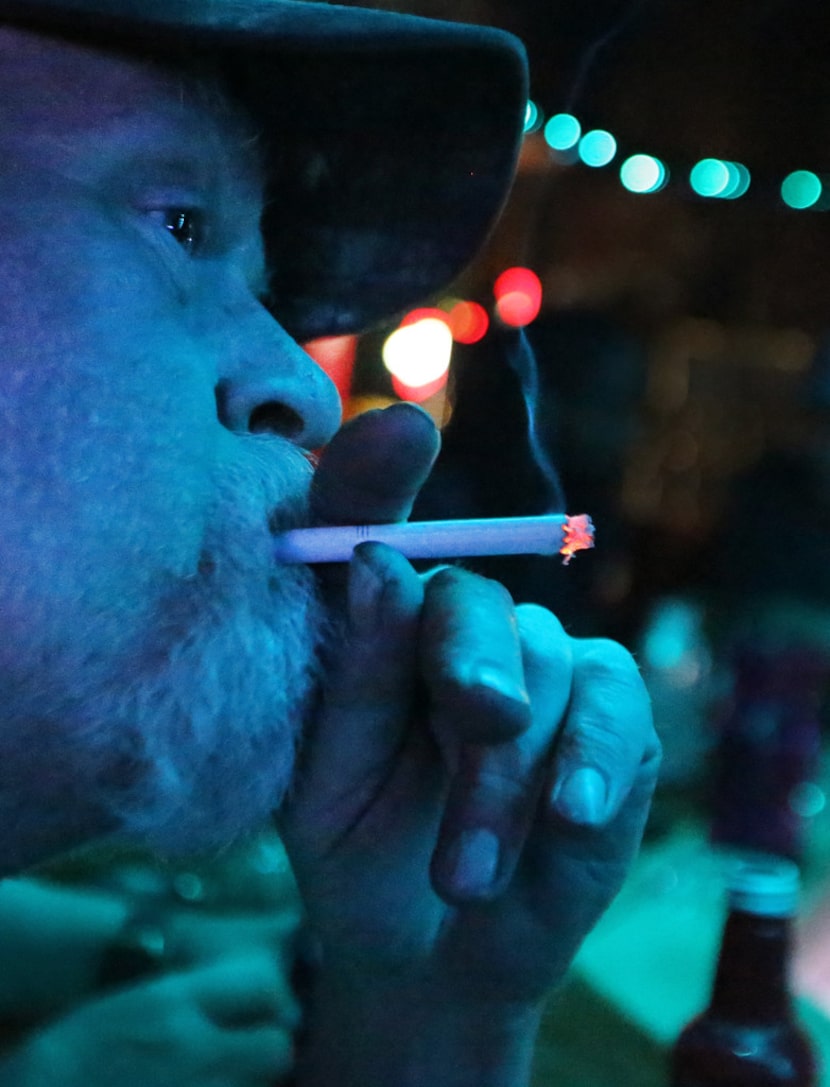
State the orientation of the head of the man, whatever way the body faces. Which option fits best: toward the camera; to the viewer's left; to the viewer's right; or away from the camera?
to the viewer's right
